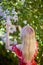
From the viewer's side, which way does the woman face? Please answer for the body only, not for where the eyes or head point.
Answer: away from the camera
